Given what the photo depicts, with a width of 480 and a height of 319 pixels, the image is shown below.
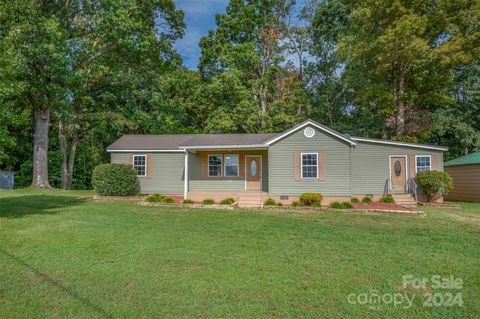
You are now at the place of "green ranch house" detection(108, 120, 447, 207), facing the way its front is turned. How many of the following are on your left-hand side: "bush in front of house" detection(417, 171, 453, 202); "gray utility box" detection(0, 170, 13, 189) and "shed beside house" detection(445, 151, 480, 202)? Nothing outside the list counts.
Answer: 2

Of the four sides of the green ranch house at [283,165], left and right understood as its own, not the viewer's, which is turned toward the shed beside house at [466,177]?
left

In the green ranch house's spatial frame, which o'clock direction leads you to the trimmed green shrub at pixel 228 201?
The trimmed green shrub is roughly at 2 o'clock from the green ranch house.

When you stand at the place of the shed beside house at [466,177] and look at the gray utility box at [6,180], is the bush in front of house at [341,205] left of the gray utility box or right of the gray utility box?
left

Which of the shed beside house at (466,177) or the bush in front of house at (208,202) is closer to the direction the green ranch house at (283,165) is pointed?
the bush in front of house

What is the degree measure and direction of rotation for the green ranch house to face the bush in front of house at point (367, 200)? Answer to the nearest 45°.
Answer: approximately 90° to its left

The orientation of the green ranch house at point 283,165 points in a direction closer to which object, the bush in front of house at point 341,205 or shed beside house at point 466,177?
the bush in front of house

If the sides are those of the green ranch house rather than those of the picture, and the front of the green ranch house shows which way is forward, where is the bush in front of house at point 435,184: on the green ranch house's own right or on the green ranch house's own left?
on the green ranch house's own left

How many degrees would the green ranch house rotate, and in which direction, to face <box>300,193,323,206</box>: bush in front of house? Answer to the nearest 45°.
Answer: approximately 45° to its left

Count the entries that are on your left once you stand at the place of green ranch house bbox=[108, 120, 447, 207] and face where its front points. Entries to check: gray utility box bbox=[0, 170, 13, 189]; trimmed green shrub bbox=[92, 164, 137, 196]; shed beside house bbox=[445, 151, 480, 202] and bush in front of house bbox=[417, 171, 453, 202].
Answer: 2

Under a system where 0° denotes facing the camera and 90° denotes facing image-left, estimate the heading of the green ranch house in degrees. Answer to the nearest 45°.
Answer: approximately 0°

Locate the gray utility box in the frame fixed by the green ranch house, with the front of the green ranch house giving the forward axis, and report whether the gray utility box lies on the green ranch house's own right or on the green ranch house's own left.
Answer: on the green ranch house's own right

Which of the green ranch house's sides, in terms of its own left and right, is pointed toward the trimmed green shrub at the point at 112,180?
right

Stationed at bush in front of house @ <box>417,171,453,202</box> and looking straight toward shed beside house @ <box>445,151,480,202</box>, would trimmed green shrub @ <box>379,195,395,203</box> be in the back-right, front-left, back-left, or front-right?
back-left
